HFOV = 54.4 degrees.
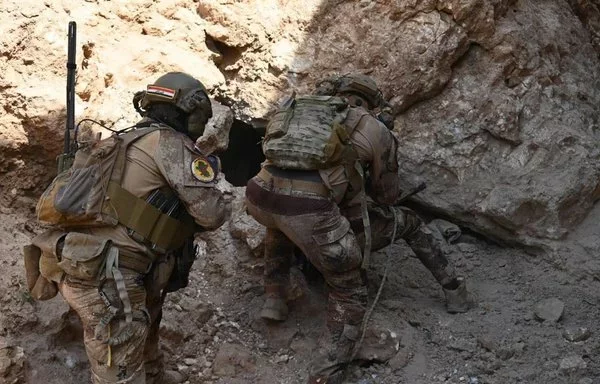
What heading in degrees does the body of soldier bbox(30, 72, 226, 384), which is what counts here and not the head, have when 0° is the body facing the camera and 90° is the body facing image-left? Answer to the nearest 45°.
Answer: approximately 225°

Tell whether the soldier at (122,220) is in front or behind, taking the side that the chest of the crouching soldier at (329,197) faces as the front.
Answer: behind

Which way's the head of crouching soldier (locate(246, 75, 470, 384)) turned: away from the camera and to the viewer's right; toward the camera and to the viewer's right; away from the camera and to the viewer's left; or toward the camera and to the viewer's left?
away from the camera and to the viewer's right

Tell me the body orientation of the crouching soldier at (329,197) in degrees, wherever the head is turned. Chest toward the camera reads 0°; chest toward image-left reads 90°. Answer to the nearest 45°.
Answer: approximately 225°

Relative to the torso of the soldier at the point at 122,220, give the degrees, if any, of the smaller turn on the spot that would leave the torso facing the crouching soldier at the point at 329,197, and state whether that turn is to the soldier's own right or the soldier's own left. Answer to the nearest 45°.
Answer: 0° — they already face them

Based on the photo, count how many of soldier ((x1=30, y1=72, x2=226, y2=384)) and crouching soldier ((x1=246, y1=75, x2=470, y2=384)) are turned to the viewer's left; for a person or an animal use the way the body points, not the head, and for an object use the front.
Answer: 0
